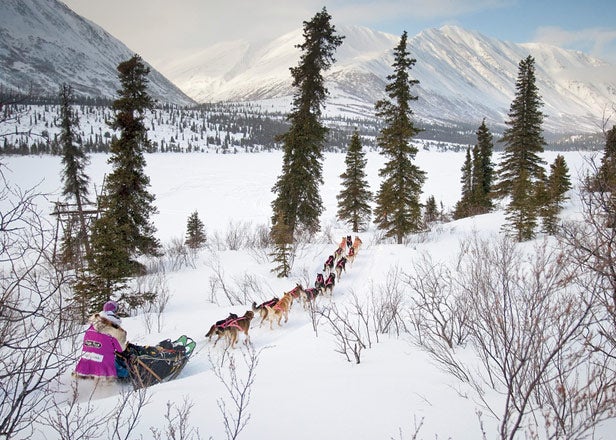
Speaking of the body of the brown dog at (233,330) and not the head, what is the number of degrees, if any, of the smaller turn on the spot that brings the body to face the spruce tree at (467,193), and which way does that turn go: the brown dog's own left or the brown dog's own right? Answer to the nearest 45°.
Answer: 0° — it already faces it

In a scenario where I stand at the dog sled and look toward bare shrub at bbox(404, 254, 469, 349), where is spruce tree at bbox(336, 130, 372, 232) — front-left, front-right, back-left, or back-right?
front-left

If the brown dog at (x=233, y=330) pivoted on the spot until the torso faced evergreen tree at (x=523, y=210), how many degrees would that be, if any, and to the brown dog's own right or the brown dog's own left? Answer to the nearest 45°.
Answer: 0° — it already faces it

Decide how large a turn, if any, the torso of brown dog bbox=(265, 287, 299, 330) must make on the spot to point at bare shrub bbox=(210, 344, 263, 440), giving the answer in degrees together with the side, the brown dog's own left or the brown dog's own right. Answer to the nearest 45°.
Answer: approximately 135° to the brown dog's own right

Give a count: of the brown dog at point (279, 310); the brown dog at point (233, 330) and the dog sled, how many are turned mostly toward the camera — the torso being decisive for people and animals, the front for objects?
0

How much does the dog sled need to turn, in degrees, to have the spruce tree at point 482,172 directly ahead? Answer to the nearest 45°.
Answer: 0° — it already faces it

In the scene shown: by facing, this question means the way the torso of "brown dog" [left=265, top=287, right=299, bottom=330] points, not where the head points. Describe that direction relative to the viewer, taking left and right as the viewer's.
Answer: facing away from the viewer and to the right of the viewer

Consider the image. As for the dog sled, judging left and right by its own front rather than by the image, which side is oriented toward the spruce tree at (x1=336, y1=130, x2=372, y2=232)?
front

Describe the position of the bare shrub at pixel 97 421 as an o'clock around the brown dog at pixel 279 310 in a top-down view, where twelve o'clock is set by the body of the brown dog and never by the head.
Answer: The bare shrub is roughly at 5 o'clock from the brown dog.

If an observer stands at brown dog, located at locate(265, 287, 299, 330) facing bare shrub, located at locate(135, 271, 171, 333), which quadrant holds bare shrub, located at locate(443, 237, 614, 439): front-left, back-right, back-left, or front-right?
back-left

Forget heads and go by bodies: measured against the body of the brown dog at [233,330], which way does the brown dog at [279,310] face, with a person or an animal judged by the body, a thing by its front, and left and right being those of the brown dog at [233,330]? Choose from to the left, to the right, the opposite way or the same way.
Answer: the same way

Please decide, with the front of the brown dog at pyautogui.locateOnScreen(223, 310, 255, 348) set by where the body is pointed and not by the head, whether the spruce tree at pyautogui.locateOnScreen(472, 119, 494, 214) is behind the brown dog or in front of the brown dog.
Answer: in front

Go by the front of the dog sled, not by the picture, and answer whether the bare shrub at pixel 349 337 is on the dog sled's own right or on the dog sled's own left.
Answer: on the dog sled's own right

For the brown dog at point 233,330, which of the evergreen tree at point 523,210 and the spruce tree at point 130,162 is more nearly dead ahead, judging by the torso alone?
the evergreen tree

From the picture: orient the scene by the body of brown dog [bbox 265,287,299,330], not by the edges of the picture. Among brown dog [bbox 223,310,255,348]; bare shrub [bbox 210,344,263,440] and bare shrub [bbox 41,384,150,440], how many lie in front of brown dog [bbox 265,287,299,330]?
0

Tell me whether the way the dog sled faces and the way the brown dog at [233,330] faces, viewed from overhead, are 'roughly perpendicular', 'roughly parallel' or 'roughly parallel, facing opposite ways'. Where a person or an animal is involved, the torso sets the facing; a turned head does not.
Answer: roughly parallel

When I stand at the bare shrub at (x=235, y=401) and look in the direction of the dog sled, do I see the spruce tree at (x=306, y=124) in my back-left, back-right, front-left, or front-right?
front-right

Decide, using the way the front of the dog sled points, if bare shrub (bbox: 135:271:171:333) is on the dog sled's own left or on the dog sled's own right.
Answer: on the dog sled's own left

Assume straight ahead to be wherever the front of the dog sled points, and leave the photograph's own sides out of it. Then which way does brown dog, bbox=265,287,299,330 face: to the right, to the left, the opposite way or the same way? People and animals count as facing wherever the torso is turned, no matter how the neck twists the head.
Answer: the same way

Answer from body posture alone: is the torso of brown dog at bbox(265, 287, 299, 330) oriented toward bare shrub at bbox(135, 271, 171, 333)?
no
